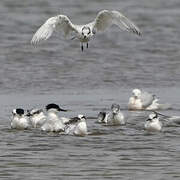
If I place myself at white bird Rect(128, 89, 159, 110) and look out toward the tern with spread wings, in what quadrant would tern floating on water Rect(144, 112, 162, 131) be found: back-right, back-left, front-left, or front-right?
back-left

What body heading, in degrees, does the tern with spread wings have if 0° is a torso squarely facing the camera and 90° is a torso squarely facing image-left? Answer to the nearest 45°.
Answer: approximately 0°

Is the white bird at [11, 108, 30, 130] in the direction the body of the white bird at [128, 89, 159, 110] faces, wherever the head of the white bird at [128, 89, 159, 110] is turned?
yes

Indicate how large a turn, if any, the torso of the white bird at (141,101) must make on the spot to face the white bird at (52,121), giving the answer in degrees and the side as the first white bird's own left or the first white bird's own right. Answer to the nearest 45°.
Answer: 0° — it already faces it

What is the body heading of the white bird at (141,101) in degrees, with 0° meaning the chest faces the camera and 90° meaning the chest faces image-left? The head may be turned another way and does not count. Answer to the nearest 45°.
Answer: approximately 45°
